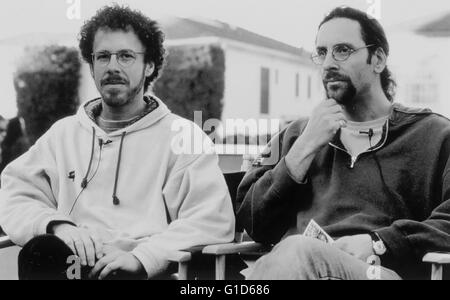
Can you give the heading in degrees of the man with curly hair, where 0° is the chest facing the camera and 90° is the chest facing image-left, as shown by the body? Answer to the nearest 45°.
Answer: approximately 45°
